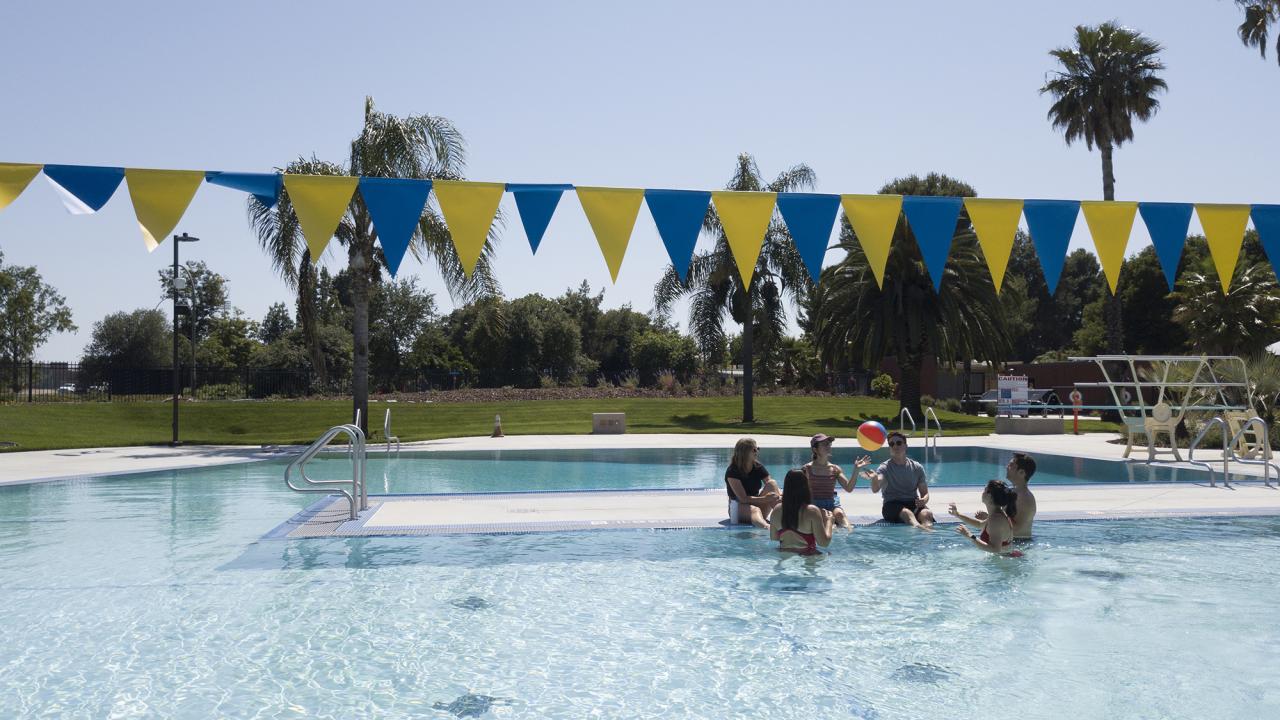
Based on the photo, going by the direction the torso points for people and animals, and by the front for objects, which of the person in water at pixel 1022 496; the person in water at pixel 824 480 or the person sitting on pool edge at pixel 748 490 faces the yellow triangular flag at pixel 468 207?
the person in water at pixel 1022 496

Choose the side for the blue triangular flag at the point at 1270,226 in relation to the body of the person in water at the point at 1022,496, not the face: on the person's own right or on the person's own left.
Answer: on the person's own right

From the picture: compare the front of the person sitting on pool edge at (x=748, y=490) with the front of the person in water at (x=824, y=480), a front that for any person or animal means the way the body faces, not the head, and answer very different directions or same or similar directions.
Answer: same or similar directions

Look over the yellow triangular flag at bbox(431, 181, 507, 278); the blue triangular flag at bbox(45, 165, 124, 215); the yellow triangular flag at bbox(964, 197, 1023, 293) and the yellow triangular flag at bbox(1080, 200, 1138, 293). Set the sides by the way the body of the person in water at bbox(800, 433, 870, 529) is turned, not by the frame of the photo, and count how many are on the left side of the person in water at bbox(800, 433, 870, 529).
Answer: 2

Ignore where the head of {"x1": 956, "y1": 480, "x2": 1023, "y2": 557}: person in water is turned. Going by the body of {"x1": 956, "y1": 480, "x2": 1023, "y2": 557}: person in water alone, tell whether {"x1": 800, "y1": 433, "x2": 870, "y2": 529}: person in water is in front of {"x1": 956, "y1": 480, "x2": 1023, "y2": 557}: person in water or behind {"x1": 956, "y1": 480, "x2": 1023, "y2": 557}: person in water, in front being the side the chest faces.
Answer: in front

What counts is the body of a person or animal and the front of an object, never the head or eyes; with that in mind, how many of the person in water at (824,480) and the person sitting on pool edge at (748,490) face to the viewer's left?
0

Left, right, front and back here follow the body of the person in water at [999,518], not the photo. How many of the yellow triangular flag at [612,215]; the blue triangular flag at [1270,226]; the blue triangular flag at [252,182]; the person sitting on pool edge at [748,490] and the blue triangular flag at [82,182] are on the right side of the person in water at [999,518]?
1

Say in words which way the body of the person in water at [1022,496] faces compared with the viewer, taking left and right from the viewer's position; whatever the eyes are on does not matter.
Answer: facing to the left of the viewer

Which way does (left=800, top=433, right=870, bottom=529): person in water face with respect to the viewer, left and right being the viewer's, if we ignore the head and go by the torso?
facing the viewer and to the right of the viewer

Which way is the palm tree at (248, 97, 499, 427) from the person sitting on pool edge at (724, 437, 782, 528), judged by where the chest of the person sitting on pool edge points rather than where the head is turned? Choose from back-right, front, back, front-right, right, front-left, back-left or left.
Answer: back

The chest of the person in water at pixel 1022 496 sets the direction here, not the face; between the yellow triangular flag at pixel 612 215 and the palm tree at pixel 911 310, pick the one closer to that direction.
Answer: the yellow triangular flag
